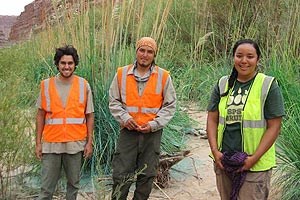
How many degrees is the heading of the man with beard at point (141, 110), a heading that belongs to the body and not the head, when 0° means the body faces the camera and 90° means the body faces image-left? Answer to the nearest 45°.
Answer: approximately 0°

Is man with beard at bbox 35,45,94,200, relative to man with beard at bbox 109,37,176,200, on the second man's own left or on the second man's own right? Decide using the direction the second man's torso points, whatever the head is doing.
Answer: on the second man's own right

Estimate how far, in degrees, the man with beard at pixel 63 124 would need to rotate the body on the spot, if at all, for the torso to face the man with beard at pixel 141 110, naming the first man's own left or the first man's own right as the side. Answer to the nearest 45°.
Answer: approximately 90° to the first man's own left

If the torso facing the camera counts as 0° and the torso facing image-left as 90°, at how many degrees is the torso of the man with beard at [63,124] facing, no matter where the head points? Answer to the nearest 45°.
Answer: approximately 0°

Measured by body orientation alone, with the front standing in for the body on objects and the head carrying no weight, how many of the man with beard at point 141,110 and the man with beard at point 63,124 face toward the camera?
2
